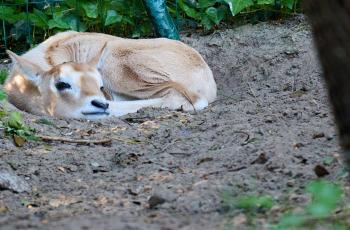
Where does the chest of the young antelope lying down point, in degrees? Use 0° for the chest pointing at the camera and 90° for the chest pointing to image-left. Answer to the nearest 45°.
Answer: approximately 90°

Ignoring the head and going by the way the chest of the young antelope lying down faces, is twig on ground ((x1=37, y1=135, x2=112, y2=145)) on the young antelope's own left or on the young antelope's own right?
on the young antelope's own left

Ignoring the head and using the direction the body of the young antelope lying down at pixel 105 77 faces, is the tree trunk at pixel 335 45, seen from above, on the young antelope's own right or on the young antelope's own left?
on the young antelope's own left

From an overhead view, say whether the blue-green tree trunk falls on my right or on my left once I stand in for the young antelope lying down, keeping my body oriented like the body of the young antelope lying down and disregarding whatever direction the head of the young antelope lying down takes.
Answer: on my right
